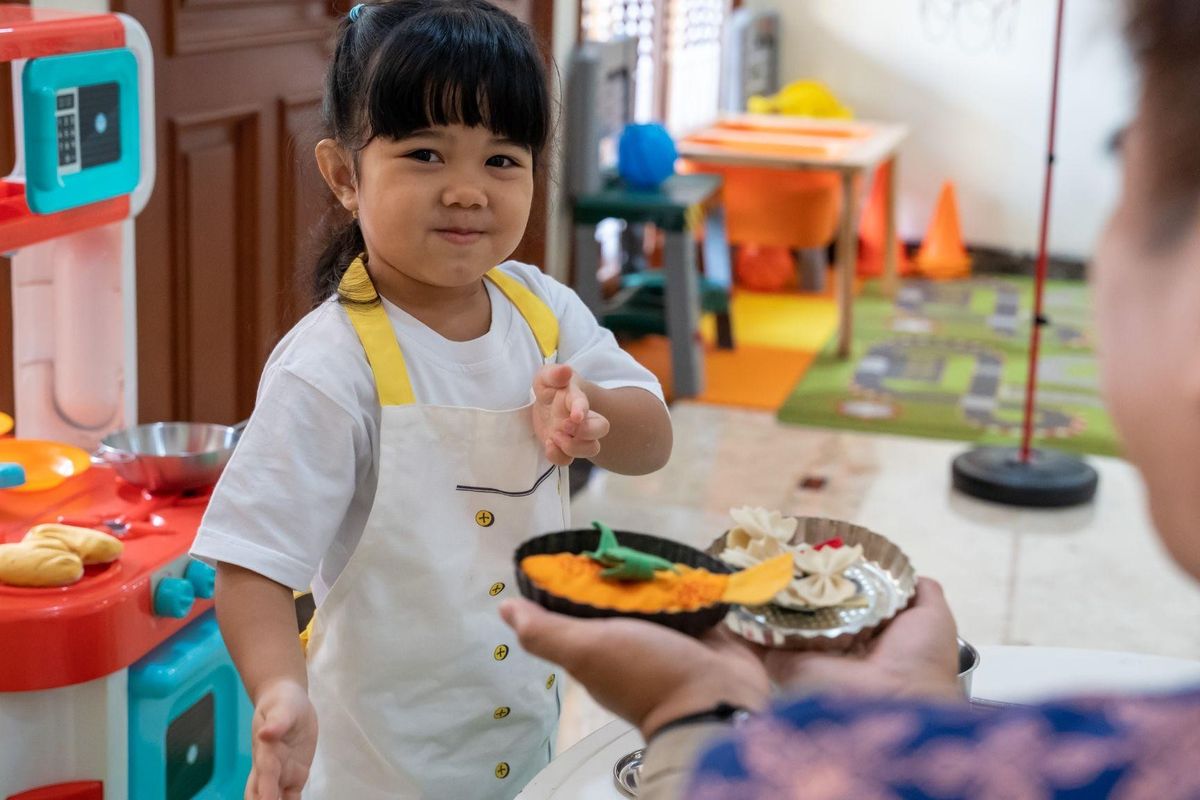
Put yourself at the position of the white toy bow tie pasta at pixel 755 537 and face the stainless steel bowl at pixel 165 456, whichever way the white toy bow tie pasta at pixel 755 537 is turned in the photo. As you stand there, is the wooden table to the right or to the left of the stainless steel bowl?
right

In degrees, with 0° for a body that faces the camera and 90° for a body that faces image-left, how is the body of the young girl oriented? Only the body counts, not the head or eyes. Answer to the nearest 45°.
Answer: approximately 315°

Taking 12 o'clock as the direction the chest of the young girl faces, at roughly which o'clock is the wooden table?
The wooden table is roughly at 8 o'clock from the young girl.

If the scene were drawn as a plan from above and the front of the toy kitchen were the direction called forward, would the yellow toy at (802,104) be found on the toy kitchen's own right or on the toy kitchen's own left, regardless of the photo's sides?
on the toy kitchen's own left

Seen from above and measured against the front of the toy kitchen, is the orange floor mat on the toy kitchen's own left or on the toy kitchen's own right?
on the toy kitchen's own left

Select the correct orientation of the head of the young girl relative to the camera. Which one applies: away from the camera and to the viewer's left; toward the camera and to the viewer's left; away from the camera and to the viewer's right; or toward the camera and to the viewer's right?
toward the camera and to the viewer's right

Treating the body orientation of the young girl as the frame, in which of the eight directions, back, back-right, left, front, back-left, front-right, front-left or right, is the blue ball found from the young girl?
back-left

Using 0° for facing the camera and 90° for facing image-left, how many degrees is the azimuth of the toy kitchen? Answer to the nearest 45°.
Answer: approximately 315°
